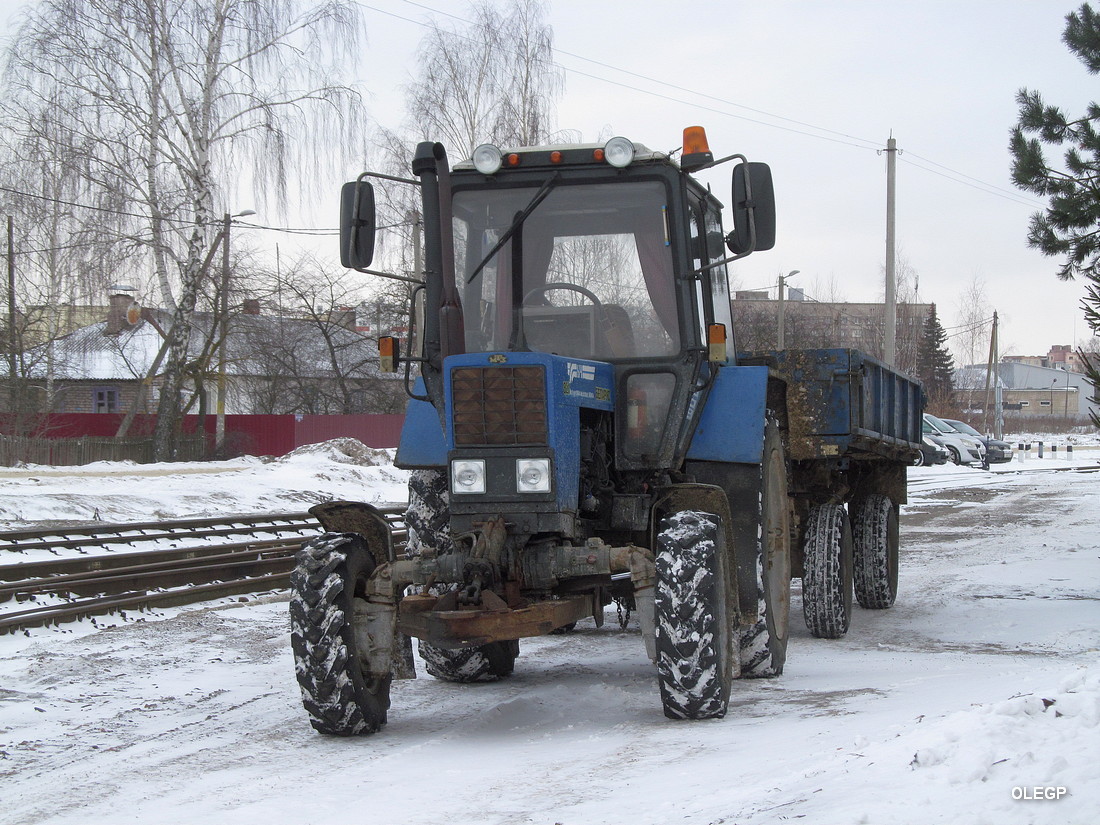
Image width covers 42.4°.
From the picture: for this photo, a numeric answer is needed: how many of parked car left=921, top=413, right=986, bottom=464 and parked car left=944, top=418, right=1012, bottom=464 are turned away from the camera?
0

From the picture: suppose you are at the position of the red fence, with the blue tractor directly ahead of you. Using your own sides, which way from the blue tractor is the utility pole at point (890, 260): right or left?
left

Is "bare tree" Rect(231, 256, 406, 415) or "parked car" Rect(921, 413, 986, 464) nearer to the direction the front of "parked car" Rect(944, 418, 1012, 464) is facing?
the parked car

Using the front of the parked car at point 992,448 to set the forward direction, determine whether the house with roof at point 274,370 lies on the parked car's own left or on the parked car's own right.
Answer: on the parked car's own right

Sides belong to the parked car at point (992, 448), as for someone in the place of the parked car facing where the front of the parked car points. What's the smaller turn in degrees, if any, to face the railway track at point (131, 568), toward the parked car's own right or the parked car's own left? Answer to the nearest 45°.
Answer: approximately 45° to the parked car's own right

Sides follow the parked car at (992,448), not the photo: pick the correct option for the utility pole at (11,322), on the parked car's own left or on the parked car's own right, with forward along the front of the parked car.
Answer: on the parked car's own right

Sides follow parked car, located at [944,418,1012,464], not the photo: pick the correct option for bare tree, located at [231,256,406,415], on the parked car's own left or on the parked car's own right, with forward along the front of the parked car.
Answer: on the parked car's own right
